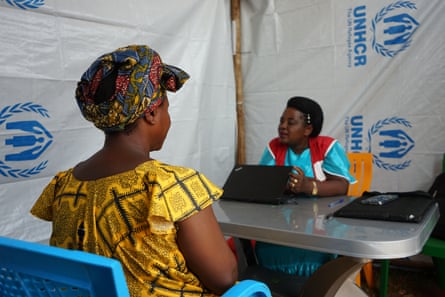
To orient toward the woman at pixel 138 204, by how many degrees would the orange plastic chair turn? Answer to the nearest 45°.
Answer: approximately 45° to its left

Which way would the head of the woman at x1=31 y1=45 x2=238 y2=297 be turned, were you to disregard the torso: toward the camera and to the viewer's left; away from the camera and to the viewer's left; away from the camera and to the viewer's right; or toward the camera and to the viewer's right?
away from the camera and to the viewer's right

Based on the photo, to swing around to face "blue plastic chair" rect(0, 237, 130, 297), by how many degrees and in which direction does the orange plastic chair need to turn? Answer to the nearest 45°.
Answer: approximately 45° to its left

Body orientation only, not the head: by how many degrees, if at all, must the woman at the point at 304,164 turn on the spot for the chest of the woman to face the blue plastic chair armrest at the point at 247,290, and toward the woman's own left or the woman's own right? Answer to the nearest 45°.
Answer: approximately 45° to the woman's own left

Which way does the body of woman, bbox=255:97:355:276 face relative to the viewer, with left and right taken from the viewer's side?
facing the viewer and to the left of the viewer

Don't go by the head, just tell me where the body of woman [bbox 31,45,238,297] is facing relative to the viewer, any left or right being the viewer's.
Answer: facing away from the viewer and to the right of the viewer

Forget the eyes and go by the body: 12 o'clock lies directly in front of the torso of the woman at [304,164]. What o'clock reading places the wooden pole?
The wooden pole is roughly at 4 o'clock from the woman.

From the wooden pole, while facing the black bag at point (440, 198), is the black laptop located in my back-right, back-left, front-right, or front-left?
front-right

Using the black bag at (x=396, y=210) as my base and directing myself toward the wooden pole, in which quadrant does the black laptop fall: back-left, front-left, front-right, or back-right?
front-left

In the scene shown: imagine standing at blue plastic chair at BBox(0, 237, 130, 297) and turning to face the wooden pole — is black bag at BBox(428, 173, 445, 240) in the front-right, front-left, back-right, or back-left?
front-right

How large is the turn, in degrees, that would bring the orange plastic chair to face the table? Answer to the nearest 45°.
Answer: approximately 45° to its left

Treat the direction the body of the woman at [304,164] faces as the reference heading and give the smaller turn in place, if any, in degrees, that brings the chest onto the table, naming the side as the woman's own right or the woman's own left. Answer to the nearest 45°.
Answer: approximately 45° to the woman's own left

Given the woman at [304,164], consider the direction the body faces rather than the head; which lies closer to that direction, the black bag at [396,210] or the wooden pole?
the black bag

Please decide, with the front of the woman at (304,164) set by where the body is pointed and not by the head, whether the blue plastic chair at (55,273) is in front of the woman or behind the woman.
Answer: in front

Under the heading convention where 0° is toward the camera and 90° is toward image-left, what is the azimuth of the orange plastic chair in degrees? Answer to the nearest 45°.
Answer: approximately 45°
